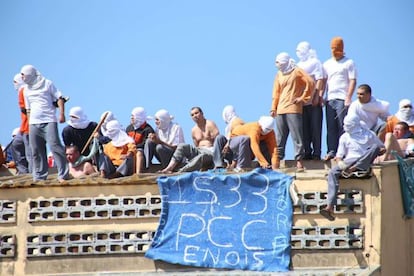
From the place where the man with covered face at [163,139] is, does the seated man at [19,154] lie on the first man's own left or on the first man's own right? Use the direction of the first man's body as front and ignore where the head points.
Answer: on the first man's own right

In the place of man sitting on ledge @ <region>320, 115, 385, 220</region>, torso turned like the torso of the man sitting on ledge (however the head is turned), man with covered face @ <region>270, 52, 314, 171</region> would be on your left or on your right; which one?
on your right

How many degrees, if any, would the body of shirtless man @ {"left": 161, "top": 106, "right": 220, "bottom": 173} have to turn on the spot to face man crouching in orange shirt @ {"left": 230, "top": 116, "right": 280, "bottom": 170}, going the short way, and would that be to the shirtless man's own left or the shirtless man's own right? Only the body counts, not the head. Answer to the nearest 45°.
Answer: approximately 135° to the shirtless man's own left

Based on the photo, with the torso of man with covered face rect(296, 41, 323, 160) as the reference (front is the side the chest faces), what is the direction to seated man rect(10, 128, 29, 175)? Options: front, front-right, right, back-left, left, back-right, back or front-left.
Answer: front-right
